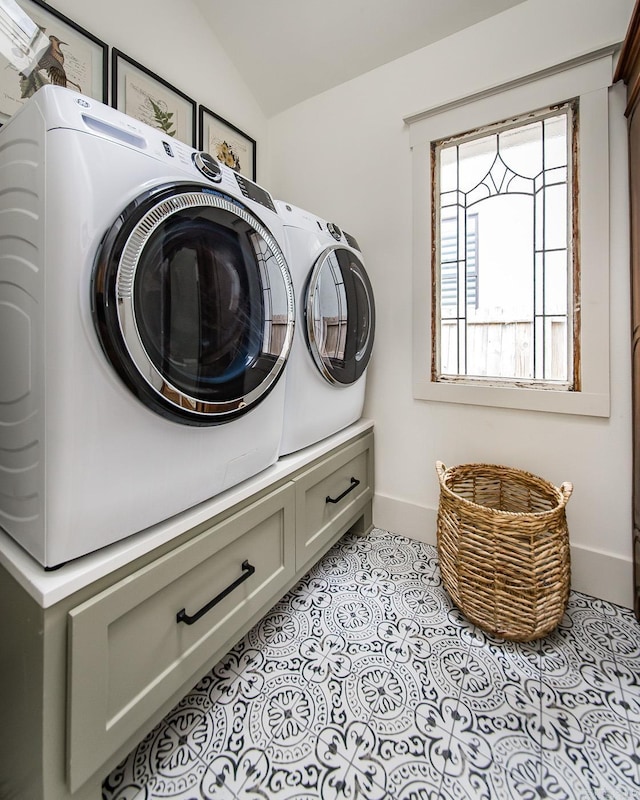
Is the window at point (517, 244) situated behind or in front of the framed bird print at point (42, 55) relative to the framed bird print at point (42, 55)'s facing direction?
in front

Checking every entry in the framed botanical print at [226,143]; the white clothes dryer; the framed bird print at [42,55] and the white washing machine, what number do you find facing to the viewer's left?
0

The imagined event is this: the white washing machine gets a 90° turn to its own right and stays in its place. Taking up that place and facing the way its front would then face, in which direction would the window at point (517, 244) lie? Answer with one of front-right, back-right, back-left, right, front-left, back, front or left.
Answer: back-left

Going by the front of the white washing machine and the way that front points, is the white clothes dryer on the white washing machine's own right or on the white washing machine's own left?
on the white washing machine's own left

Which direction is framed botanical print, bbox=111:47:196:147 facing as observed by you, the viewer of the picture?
facing the viewer and to the right of the viewer

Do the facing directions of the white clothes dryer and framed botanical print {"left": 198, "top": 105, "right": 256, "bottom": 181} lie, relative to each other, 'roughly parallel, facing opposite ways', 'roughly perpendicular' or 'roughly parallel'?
roughly parallel

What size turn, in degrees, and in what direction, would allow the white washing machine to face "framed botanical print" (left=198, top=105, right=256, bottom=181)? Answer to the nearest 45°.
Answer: approximately 135° to its left

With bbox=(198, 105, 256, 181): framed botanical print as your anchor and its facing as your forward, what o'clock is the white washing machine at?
The white washing machine is roughly at 2 o'clock from the framed botanical print.

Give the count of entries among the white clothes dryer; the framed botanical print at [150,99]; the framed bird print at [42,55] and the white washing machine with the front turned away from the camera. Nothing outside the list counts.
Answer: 0

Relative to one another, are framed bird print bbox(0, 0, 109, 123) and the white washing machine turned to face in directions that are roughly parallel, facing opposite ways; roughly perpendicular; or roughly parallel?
roughly parallel

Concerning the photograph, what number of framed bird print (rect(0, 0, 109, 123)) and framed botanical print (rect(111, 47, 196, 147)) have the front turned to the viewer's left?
0

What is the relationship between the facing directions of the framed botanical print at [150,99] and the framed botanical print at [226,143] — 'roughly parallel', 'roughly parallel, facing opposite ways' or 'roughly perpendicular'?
roughly parallel
